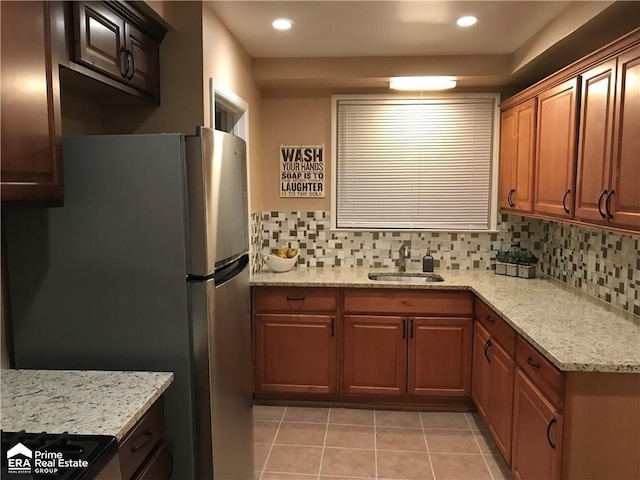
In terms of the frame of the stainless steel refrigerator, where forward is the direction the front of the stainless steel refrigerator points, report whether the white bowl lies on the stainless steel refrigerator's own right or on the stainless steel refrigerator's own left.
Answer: on the stainless steel refrigerator's own left

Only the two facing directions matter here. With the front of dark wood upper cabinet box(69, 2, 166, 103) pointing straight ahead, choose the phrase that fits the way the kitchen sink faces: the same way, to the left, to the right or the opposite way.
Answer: to the right

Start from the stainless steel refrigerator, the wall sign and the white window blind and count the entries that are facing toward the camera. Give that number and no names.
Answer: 2

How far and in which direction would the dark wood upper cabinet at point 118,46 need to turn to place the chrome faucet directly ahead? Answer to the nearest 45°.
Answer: approximately 90° to its left

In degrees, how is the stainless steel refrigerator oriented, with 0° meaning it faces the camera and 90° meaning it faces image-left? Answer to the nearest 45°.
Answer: approximately 270°

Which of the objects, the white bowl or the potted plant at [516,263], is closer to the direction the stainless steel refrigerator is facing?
the potted plant

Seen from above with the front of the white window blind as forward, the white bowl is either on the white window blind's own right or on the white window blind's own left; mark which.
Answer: on the white window blind's own right
